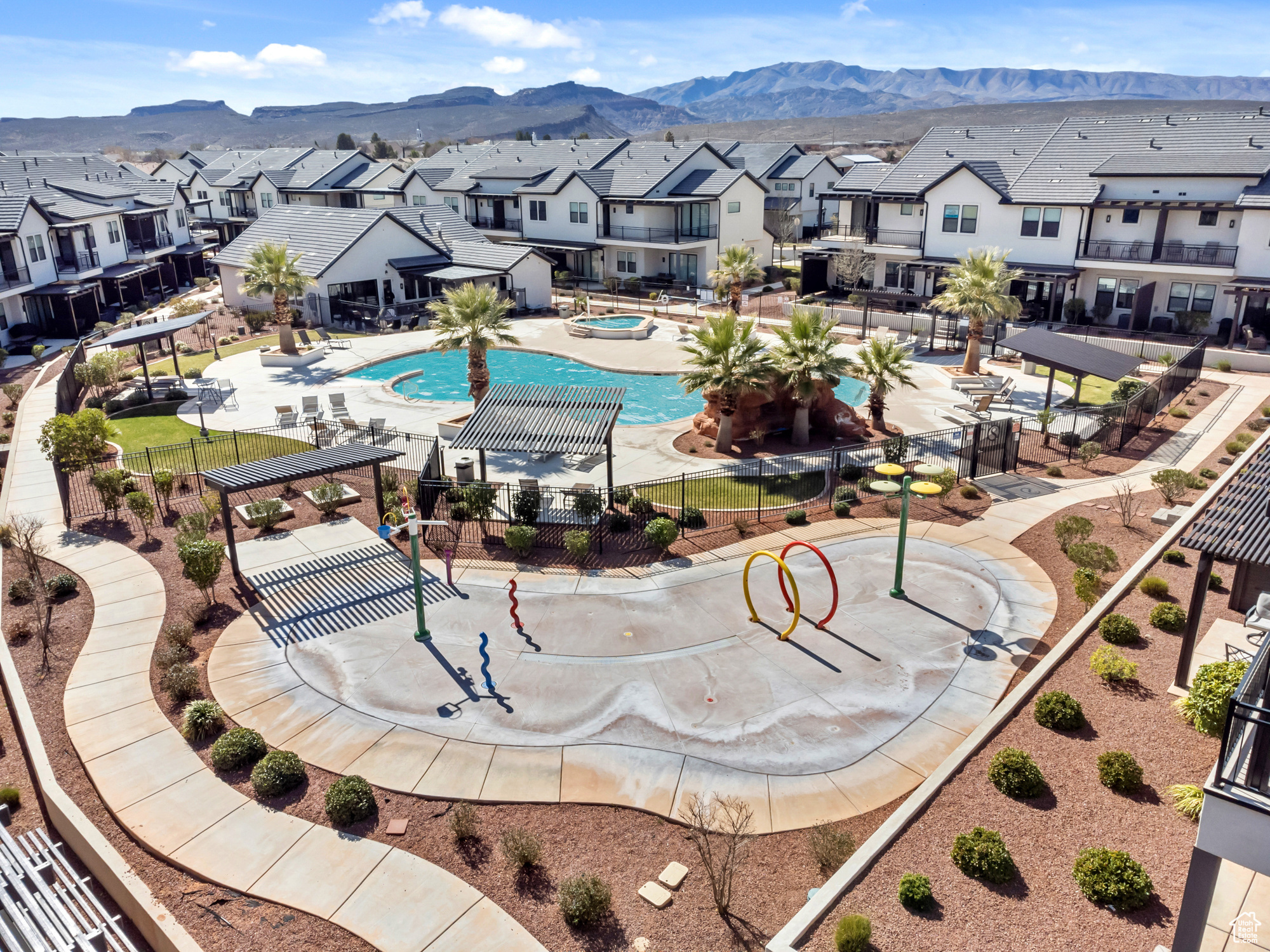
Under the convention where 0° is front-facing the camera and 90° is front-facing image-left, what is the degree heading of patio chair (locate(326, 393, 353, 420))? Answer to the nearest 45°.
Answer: approximately 315°

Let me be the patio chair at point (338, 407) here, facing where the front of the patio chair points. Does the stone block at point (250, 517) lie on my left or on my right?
on my right

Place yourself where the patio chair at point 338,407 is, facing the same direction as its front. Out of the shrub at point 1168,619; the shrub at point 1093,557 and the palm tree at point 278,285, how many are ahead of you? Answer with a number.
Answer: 2

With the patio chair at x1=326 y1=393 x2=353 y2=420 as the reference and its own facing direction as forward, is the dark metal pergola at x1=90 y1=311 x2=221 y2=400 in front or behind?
behind

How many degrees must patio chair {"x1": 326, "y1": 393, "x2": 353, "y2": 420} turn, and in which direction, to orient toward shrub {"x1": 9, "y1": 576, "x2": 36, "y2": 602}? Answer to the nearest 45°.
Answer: approximately 90° to its right

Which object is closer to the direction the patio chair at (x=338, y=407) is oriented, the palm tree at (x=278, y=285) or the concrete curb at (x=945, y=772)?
the concrete curb
